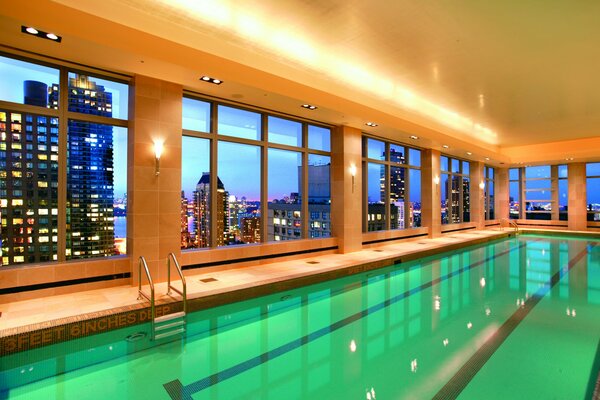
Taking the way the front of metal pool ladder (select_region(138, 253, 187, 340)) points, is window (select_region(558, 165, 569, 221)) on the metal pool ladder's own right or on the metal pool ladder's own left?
on the metal pool ladder's own left

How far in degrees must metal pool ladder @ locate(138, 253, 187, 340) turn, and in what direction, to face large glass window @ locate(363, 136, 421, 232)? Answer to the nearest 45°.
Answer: approximately 90° to its left

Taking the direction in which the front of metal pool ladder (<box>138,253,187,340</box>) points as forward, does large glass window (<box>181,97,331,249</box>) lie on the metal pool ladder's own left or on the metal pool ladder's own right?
on the metal pool ladder's own left

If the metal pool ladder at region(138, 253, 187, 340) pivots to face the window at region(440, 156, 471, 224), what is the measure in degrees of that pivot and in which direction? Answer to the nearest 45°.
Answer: approximately 90° to its left

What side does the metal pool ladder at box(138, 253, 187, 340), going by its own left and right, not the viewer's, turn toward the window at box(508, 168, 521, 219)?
left

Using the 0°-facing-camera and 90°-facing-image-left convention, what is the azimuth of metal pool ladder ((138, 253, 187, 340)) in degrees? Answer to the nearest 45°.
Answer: approximately 315°

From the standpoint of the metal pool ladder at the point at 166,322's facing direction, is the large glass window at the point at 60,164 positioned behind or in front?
behind
